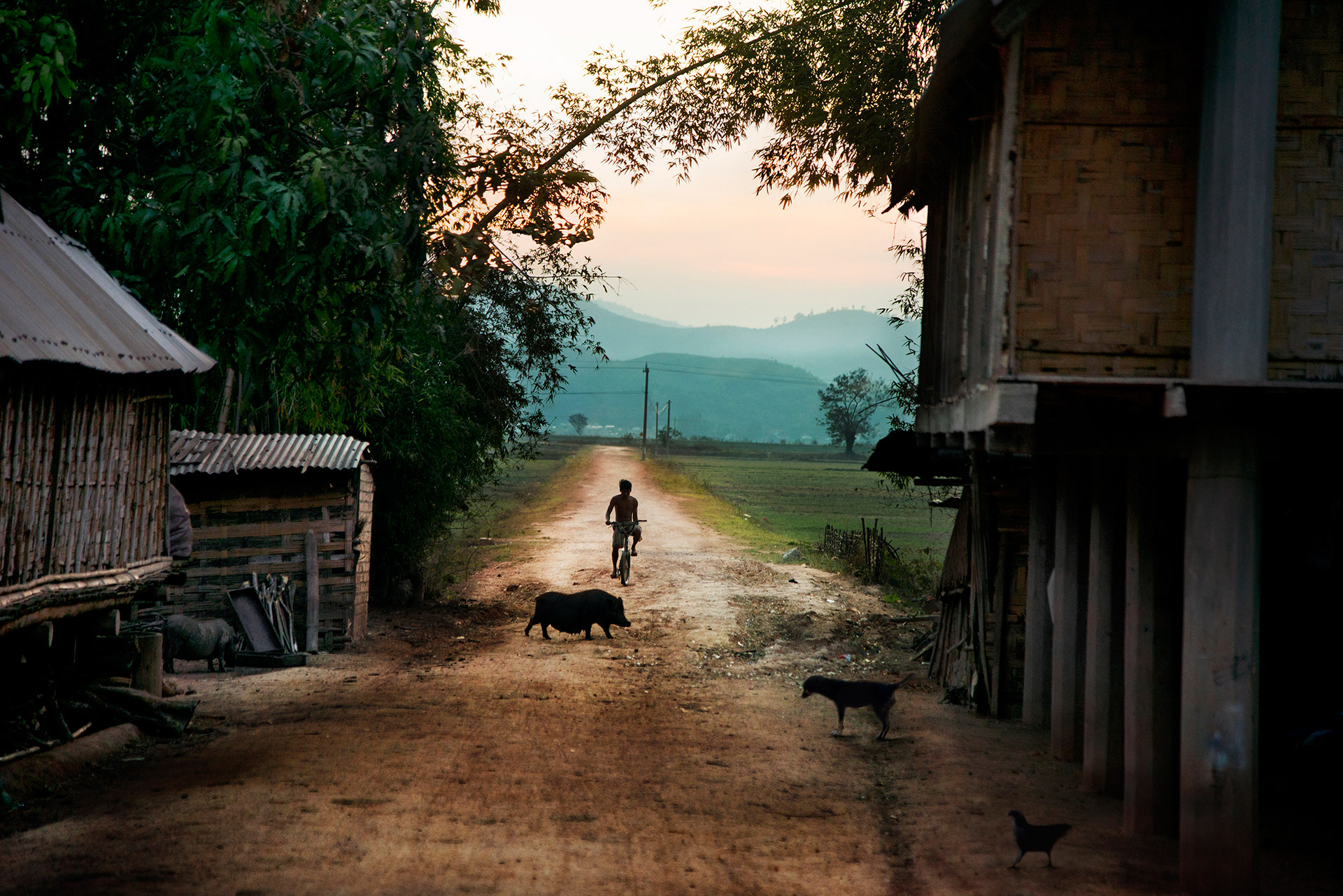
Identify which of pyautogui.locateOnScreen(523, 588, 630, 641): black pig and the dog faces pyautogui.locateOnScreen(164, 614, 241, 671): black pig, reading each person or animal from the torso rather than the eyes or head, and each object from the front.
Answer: the dog

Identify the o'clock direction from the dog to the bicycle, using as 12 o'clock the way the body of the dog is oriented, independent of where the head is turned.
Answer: The bicycle is roughly at 2 o'clock from the dog.

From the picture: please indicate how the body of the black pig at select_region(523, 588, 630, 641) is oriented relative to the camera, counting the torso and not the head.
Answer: to the viewer's right

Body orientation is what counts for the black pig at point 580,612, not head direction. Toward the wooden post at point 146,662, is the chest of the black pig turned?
no

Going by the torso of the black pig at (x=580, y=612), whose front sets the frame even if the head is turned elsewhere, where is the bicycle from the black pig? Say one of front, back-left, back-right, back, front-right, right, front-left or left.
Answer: left

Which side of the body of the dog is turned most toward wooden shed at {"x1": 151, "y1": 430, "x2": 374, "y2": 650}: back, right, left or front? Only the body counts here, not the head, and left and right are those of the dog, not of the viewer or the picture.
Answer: front

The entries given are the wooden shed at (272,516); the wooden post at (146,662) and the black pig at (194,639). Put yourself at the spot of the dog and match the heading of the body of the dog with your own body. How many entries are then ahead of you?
3

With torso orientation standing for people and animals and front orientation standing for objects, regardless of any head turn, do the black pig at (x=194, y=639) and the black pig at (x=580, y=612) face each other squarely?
no

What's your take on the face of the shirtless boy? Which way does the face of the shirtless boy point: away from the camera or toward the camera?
toward the camera

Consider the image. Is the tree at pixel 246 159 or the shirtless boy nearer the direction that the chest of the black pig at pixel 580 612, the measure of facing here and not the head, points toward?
the shirtless boy

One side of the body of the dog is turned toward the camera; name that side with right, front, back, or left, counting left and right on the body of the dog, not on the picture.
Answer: left

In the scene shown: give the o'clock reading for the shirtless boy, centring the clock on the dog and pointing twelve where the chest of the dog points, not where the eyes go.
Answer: The shirtless boy is roughly at 2 o'clock from the dog.

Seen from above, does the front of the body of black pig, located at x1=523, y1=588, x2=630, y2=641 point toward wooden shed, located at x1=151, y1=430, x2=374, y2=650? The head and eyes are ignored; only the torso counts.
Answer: no

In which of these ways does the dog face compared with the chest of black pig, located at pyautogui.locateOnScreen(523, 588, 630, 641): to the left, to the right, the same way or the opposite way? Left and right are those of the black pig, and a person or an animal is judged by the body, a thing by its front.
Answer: the opposite way
